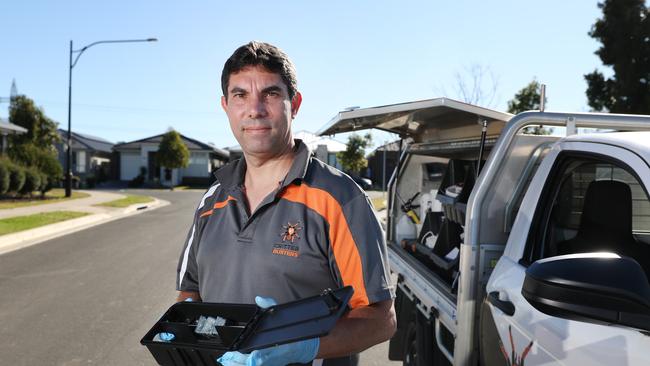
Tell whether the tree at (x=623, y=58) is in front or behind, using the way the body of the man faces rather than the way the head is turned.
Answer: behind

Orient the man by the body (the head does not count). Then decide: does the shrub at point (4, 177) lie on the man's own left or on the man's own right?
on the man's own right

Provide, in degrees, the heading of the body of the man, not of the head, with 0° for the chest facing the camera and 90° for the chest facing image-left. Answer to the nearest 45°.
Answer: approximately 45°

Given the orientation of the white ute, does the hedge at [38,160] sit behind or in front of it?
behind

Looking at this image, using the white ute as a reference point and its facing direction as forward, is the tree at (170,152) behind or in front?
behind

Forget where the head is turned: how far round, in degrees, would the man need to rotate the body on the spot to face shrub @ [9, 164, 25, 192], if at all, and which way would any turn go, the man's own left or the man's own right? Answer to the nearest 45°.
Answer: approximately 90° to the man's own right

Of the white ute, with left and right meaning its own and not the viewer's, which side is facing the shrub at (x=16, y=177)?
back

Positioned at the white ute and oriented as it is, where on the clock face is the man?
The man is roughly at 3 o'clock from the white ute.

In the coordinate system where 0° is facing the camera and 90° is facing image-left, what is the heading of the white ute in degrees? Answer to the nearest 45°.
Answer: approximately 315°
